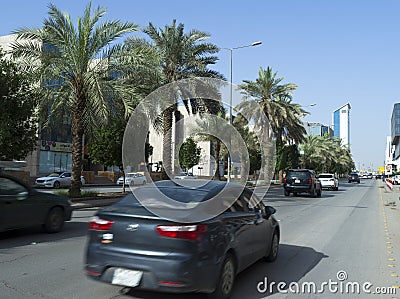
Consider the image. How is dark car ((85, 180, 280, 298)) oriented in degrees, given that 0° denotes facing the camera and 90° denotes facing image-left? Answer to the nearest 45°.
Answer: approximately 225°

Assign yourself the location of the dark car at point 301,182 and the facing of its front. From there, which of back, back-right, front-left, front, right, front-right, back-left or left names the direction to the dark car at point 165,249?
back

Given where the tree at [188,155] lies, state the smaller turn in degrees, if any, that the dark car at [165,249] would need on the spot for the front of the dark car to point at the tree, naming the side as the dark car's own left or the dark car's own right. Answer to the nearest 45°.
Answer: approximately 45° to the dark car's own left

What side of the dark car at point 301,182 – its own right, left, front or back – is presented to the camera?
back

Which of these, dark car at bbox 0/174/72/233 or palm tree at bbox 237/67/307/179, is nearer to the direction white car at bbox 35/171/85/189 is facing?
the dark car

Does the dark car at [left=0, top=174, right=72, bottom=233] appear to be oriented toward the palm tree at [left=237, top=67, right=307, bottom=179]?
yes

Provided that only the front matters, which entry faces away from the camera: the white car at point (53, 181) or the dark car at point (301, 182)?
the dark car

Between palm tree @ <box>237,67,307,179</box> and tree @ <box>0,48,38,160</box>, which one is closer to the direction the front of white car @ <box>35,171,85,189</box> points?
the tree

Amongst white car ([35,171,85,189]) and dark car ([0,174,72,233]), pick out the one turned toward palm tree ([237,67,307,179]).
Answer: the dark car

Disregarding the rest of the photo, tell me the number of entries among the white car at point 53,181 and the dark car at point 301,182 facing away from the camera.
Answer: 1

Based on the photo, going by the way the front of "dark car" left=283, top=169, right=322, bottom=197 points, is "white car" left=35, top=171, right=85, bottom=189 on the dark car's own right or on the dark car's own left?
on the dark car's own left

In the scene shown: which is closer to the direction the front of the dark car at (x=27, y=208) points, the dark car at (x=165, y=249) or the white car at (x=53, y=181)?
the white car
